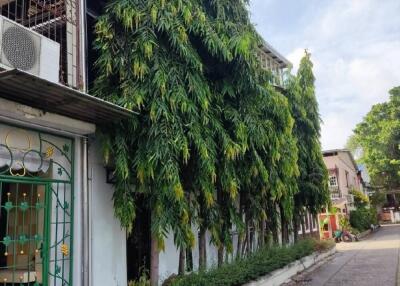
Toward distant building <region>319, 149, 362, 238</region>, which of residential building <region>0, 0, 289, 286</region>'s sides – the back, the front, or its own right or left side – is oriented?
left

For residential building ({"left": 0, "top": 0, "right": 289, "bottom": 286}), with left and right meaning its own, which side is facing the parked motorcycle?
left

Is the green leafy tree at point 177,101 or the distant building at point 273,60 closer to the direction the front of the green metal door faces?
the green leafy tree

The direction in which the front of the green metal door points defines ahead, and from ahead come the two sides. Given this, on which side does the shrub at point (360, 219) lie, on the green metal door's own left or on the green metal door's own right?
on the green metal door's own left

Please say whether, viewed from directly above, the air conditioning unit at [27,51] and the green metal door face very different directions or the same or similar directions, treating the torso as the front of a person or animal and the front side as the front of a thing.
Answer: same or similar directions

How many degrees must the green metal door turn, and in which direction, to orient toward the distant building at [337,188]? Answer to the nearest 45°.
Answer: approximately 90° to its left

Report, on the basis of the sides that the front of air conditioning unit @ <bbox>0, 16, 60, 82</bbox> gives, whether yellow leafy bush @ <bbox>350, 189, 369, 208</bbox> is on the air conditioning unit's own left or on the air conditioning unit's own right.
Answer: on the air conditioning unit's own left

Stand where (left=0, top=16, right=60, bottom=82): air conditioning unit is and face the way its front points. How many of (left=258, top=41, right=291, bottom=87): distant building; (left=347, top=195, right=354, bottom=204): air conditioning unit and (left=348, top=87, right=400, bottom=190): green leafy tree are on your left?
3

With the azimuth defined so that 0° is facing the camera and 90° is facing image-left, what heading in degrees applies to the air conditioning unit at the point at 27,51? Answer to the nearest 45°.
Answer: approximately 315°

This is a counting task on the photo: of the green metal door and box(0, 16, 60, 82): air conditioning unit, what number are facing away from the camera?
0

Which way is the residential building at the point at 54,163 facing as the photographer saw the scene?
facing the viewer and to the right of the viewer

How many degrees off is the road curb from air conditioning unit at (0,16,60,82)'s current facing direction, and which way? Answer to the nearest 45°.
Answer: approximately 90° to its left

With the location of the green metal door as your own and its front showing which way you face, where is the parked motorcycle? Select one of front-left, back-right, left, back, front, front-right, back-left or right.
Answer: left

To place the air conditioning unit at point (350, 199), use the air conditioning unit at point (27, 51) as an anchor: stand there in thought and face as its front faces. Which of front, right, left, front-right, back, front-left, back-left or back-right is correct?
left
